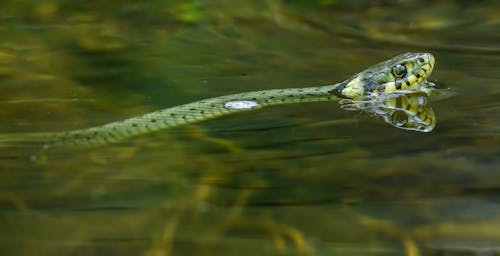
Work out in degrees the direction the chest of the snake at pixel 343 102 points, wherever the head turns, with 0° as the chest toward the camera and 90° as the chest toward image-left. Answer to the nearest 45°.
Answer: approximately 270°
